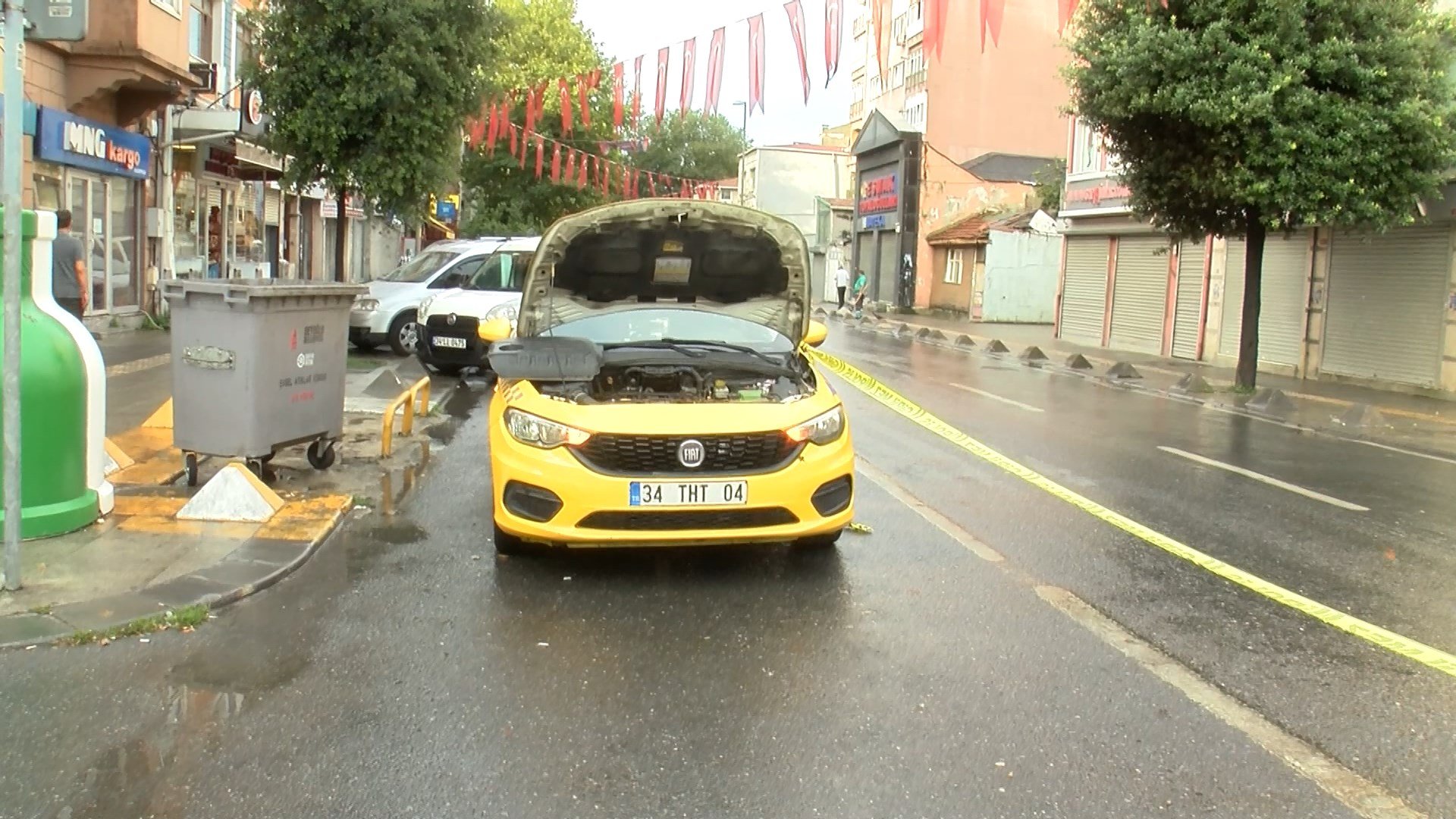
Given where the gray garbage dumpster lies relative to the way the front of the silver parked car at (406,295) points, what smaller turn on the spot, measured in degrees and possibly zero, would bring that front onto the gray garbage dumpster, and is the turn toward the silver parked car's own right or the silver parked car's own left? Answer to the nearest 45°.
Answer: approximately 45° to the silver parked car's own left

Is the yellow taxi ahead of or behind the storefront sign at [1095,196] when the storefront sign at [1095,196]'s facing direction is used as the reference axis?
ahead

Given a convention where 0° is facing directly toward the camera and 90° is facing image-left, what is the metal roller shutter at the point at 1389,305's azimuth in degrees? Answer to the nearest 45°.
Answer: approximately 45°

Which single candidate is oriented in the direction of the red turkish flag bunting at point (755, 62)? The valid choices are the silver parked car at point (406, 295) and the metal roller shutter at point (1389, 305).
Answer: the metal roller shutter

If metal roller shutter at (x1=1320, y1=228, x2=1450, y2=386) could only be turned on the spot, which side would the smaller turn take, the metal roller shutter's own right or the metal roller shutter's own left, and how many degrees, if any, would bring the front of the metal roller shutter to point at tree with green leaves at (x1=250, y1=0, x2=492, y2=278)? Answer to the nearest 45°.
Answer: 0° — it already faces it

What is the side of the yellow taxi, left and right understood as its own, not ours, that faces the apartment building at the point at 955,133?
back

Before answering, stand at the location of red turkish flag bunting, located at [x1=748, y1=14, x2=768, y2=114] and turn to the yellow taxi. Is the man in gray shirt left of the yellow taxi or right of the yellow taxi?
right

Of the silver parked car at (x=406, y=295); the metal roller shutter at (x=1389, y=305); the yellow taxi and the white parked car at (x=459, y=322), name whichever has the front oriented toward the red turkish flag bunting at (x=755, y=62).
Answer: the metal roller shutter

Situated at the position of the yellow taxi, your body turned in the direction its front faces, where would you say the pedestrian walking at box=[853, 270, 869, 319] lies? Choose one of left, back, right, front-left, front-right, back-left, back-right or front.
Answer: back

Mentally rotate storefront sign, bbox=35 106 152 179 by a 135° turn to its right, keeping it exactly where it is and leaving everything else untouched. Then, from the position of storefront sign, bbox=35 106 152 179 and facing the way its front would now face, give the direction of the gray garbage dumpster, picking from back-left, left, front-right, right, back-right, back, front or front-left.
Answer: left

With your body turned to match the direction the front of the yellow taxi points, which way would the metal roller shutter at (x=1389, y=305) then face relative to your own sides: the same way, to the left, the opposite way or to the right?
to the right

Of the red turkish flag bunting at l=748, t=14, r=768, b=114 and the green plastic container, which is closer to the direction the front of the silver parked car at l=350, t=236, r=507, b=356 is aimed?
the green plastic container

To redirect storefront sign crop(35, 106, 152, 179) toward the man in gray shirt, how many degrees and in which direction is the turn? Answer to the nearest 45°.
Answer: approximately 45° to its right

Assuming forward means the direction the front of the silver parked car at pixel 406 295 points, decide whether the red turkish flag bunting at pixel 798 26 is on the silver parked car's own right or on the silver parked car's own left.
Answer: on the silver parked car's own left
